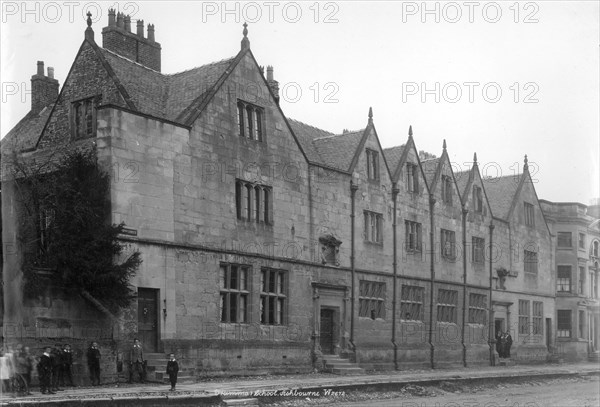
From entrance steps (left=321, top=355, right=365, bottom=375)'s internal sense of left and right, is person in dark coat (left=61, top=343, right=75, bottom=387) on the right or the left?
on its right

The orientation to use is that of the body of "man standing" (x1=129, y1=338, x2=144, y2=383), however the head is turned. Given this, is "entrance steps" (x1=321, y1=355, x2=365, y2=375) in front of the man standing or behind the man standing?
behind

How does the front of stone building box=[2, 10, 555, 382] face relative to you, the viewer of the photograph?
facing the viewer and to the right of the viewer

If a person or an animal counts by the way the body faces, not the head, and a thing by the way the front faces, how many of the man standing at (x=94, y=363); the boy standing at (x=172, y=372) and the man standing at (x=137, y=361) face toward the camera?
3

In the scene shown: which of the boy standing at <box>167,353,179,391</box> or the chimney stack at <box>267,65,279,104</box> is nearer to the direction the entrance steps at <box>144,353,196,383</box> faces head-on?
the boy standing

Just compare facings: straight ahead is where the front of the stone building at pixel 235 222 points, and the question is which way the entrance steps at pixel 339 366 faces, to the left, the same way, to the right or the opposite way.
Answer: the same way

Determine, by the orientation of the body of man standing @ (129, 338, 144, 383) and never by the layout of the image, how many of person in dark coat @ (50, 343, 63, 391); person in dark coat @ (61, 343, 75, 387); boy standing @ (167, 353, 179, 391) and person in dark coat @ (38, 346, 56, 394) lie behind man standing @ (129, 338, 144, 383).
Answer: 0

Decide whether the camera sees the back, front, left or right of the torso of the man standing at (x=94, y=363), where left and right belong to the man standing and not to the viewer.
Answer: front

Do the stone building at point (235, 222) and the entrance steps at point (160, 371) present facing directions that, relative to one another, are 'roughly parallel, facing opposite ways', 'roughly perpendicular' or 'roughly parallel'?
roughly parallel

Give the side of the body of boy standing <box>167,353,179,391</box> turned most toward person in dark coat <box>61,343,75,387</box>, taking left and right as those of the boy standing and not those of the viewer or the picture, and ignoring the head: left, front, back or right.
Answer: right

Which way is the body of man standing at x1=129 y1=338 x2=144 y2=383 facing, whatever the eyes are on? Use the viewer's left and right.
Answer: facing the viewer

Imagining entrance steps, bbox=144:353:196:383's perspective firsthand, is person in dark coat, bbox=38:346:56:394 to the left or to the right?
on its right

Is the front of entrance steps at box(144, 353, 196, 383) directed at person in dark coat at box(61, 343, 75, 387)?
no
